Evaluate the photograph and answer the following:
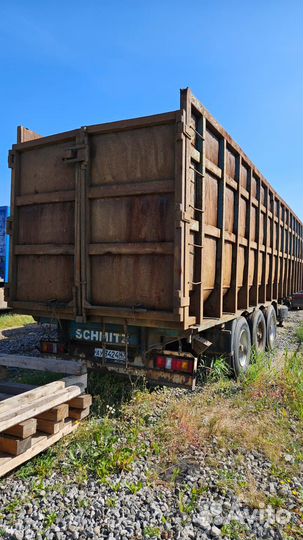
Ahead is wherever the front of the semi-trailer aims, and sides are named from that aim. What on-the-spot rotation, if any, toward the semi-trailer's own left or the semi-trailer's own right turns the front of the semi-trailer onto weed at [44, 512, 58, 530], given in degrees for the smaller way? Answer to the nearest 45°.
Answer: approximately 135° to the semi-trailer's own right

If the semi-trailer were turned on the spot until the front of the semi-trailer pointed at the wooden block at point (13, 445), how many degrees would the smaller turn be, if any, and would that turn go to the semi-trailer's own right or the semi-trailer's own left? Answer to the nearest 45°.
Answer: approximately 180°

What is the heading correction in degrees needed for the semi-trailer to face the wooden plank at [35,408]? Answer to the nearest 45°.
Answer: approximately 180°

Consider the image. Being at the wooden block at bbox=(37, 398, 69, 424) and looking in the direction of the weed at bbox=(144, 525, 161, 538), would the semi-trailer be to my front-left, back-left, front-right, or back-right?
back-left

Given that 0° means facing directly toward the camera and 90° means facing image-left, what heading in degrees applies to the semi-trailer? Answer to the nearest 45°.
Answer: approximately 225°
